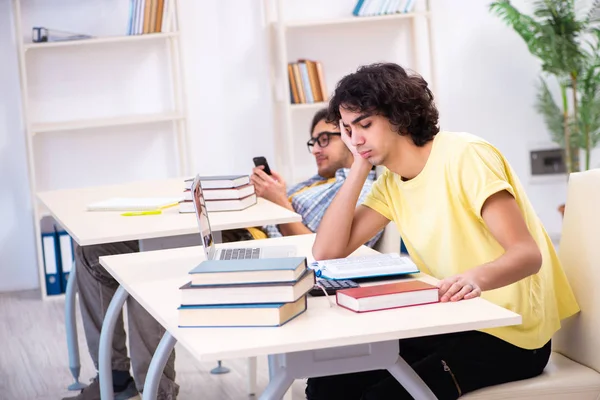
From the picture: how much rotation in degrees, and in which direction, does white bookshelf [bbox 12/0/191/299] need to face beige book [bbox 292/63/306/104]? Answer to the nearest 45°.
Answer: approximately 90° to its left

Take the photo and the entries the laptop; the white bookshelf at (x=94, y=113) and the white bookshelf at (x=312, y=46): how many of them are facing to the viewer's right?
1

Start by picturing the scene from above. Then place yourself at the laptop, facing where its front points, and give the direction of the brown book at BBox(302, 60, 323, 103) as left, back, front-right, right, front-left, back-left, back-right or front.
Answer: left

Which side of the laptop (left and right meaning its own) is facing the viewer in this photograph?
right

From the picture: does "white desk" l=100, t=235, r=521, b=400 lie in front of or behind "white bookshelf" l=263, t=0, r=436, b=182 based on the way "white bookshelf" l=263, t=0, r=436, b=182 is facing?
in front

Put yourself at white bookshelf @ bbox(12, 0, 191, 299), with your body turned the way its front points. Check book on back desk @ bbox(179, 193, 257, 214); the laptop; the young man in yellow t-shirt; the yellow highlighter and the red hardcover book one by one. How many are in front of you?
5

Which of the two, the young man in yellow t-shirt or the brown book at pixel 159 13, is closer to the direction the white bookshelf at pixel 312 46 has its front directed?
the young man in yellow t-shirt

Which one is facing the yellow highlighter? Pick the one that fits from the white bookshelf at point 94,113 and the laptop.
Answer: the white bookshelf

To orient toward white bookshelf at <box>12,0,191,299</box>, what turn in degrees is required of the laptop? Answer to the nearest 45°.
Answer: approximately 90° to its left

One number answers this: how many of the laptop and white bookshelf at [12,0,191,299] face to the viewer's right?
1

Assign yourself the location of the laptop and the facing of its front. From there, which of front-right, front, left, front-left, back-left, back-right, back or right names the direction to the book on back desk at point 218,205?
left

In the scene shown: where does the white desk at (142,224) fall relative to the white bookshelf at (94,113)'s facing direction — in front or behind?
in front

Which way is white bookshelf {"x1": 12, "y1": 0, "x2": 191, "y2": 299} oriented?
toward the camera

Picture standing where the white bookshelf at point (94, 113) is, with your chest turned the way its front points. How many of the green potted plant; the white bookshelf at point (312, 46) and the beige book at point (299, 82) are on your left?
3

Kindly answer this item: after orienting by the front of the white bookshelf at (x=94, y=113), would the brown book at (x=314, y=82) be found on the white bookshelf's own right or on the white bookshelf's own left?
on the white bookshelf's own left

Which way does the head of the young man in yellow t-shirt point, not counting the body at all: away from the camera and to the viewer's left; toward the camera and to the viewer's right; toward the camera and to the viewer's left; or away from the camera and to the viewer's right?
toward the camera and to the viewer's left

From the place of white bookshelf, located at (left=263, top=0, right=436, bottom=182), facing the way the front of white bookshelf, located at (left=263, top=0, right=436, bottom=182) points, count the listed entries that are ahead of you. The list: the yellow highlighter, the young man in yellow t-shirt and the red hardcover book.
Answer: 3

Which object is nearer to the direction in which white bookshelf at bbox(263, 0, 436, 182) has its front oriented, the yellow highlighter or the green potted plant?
the yellow highlighter

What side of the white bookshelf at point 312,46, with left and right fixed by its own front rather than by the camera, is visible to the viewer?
front
